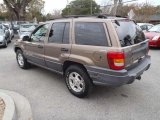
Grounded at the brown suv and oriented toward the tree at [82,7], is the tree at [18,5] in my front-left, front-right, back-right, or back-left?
front-left

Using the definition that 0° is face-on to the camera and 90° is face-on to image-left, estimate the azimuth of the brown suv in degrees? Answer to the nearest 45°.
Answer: approximately 135°

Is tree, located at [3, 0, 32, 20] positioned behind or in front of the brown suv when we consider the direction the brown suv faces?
in front

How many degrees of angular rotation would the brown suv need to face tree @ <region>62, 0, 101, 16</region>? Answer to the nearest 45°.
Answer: approximately 45° to its right
